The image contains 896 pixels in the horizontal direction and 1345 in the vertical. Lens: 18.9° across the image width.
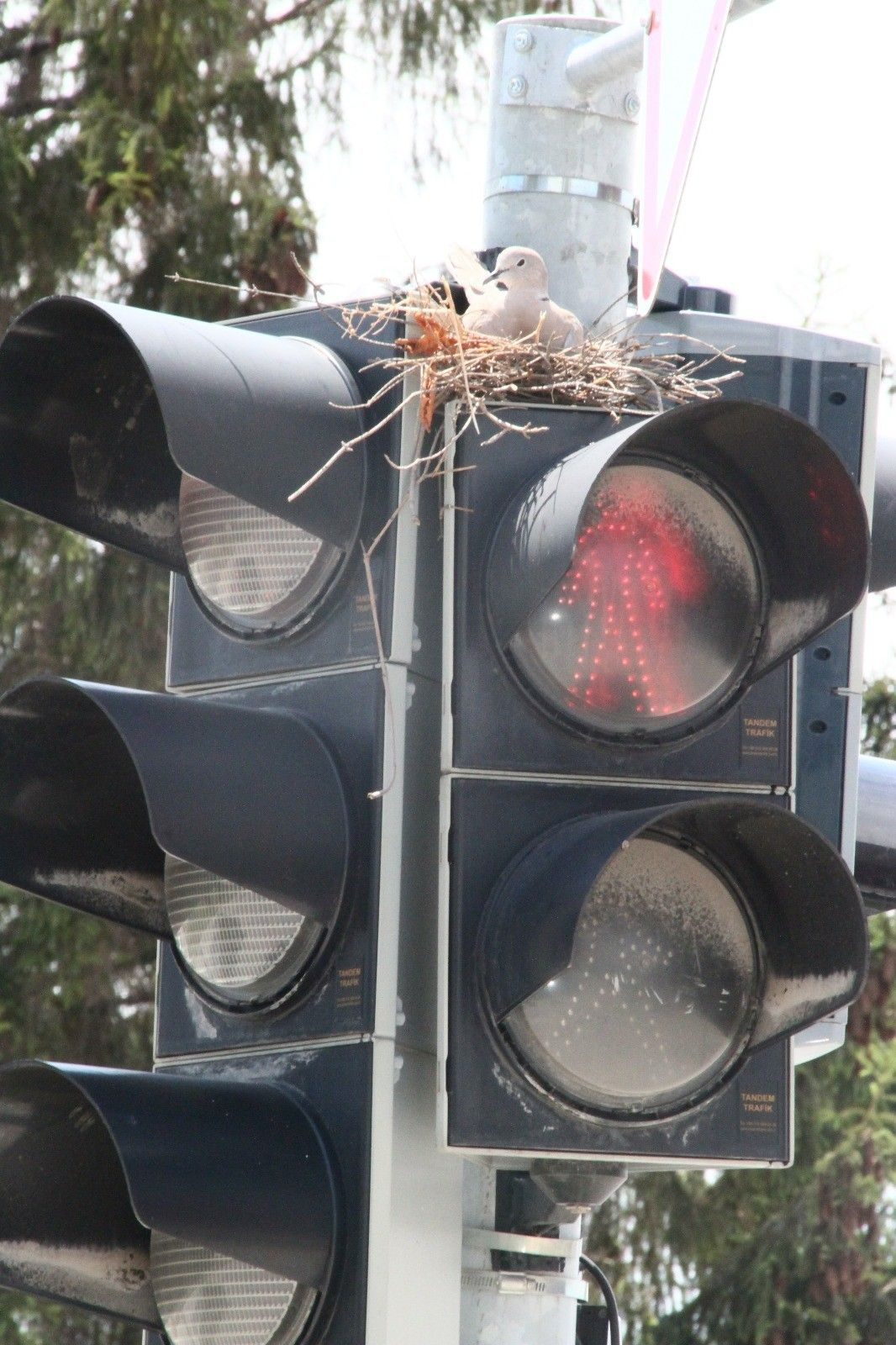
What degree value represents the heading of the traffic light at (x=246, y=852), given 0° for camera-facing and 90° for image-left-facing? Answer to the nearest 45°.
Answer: approximately 45°
